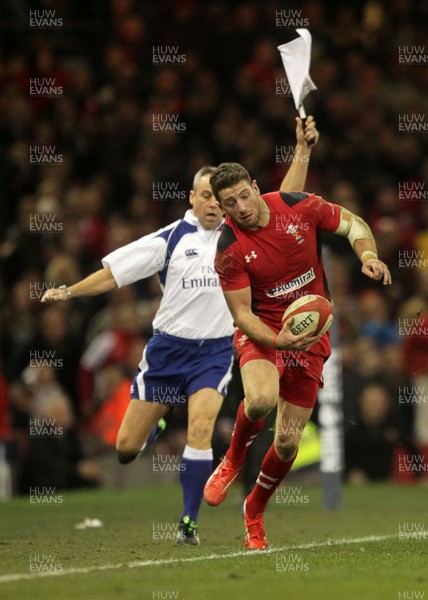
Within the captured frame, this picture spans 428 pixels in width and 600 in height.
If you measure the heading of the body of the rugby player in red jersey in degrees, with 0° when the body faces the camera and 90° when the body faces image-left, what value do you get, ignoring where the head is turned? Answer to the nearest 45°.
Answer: approximately 0°
